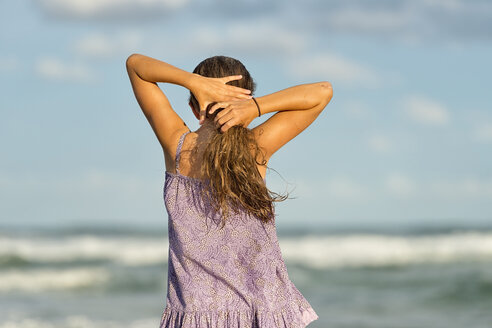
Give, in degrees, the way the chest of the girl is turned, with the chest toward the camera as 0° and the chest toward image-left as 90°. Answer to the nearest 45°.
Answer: approximately 180°
